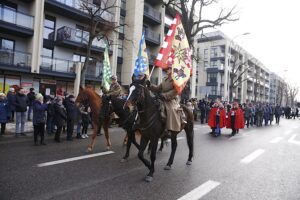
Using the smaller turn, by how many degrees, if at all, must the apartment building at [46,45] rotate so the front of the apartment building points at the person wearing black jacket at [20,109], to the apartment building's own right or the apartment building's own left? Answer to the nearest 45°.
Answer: approximately 45° to the apartment building's own right

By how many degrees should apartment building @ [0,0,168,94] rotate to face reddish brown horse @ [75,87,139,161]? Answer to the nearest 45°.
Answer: approximately 45° to its right

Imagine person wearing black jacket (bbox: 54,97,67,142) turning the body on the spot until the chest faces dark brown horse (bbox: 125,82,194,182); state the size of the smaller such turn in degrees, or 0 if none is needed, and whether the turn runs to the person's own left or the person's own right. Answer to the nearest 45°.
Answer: approximately 45° to the person's own right

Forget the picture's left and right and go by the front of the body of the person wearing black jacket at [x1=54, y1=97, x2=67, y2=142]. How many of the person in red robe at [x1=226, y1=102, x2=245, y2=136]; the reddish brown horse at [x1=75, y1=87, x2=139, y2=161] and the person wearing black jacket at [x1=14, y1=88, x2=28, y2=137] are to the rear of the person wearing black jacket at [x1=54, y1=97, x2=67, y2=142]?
1

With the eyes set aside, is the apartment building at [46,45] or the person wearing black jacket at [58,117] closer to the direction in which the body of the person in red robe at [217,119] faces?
the person wearing black jacket

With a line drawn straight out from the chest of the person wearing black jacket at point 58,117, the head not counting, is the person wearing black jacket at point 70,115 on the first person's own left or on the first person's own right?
on the first person's own left

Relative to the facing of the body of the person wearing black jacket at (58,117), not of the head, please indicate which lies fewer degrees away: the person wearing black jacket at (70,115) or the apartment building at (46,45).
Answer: the person wearing black jacket

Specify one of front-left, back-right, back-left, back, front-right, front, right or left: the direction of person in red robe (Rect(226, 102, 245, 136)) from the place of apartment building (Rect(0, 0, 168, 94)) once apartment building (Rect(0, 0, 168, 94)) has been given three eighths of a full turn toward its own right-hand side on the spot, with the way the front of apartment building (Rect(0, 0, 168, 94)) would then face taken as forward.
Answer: back-left

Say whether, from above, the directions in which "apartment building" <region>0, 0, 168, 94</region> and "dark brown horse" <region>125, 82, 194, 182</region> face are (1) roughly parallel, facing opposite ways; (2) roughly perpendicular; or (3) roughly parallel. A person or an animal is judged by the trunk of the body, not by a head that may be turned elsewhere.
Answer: roughly perpendicular

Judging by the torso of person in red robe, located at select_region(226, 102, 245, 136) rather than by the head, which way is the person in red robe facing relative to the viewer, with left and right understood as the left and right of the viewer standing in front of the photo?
facing the viewer and to the left of the viewer

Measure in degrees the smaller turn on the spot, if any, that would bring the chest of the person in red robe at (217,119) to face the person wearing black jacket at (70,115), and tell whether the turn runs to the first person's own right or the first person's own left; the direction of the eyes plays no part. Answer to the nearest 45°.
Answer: approximately 45° to the first person's own right
